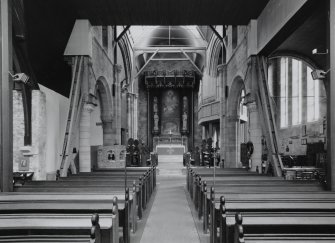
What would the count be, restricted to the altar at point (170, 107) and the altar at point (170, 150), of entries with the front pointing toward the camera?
2

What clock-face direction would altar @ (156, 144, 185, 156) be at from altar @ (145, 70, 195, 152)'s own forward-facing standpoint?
altar @ (156, 144, 185, 156) is roughly at 12 o'clock from altar @ (145, 70, 195, 152).

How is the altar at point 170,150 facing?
toward the camera

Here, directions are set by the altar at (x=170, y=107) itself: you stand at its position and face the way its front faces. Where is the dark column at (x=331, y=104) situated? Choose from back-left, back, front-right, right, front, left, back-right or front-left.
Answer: front

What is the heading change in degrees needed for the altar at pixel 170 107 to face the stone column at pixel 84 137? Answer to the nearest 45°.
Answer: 0° — it already faces it

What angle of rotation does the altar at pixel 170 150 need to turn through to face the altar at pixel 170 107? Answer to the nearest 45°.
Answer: approximately 180°

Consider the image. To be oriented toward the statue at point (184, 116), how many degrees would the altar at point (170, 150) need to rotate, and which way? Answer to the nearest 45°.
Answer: approximately 180°

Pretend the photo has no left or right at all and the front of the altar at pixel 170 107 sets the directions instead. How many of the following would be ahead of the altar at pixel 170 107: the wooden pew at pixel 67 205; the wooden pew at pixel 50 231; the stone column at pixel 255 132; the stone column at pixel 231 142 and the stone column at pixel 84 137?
5

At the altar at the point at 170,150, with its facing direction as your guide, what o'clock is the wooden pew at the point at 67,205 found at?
The wooden pew is roughly at 12 o'clock from the altar.
